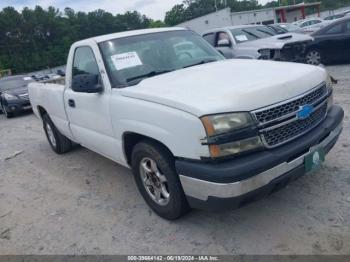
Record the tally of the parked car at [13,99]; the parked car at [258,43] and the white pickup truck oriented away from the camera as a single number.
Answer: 0

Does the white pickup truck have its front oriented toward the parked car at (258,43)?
no

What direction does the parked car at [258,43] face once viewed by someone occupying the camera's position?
facing the viewer and to the right of the viewer

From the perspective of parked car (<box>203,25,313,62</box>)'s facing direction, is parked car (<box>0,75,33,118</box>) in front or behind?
behind

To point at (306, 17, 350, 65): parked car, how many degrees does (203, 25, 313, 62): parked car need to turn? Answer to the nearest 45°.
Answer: approximately 90° to its left

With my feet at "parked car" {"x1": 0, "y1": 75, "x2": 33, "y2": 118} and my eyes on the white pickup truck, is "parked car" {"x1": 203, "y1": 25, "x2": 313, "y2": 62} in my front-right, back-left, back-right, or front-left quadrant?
front-left

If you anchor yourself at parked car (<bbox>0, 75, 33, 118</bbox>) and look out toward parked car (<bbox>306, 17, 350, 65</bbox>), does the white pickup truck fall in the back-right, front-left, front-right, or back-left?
front-right

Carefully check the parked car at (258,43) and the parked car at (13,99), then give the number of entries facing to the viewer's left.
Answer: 0

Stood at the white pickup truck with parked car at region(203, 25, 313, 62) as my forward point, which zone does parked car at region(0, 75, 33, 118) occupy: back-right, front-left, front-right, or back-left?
front-left

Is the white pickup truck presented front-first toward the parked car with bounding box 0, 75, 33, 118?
no

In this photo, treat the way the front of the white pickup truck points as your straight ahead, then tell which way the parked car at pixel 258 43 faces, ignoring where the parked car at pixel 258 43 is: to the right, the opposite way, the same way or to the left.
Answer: the same way
